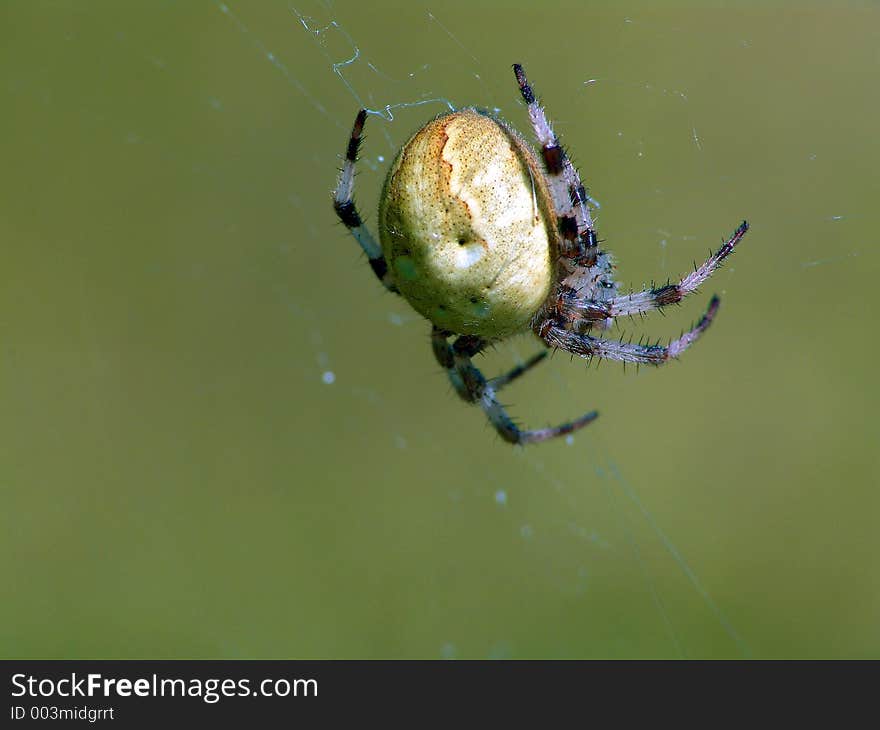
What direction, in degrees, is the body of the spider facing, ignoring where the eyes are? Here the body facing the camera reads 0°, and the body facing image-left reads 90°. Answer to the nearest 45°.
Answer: approximately 270°
